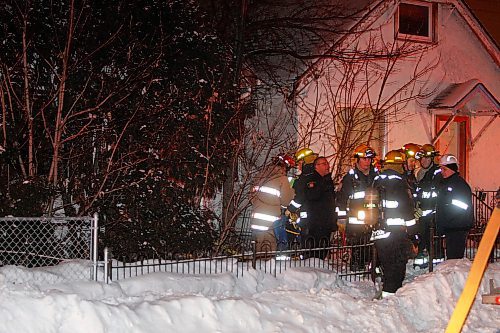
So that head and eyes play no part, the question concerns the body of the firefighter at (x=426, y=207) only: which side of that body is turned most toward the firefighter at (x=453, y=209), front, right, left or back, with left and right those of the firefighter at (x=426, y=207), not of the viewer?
left

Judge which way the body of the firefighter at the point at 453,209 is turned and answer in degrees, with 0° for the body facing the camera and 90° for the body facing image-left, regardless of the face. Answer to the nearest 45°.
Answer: approximately 90°

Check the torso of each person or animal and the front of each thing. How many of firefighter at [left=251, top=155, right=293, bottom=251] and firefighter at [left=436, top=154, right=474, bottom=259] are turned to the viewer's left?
1

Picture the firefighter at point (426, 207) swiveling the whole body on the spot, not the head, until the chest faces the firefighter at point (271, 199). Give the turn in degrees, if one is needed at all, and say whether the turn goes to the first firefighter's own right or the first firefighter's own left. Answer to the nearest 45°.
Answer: approximately 45° to the first firefighter's own right

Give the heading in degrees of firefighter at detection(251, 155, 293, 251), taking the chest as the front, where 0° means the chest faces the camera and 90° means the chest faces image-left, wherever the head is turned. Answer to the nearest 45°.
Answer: approximately 225°
